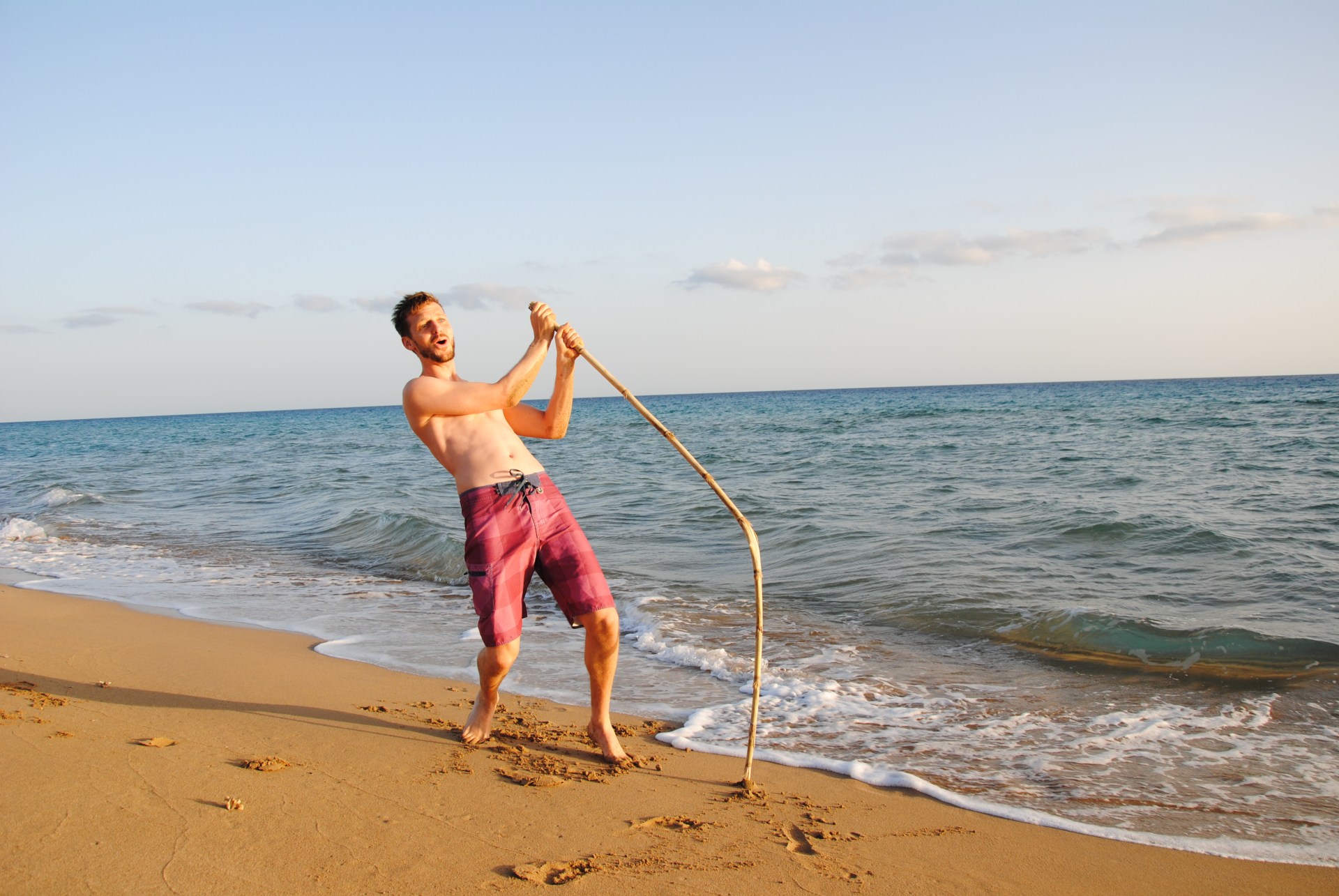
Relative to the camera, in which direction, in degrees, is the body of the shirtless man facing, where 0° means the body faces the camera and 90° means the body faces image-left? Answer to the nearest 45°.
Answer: approximately 315°

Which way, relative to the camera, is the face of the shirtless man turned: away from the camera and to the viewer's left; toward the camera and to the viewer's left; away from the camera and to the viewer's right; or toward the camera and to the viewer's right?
toward the camera and to the viewer's right
